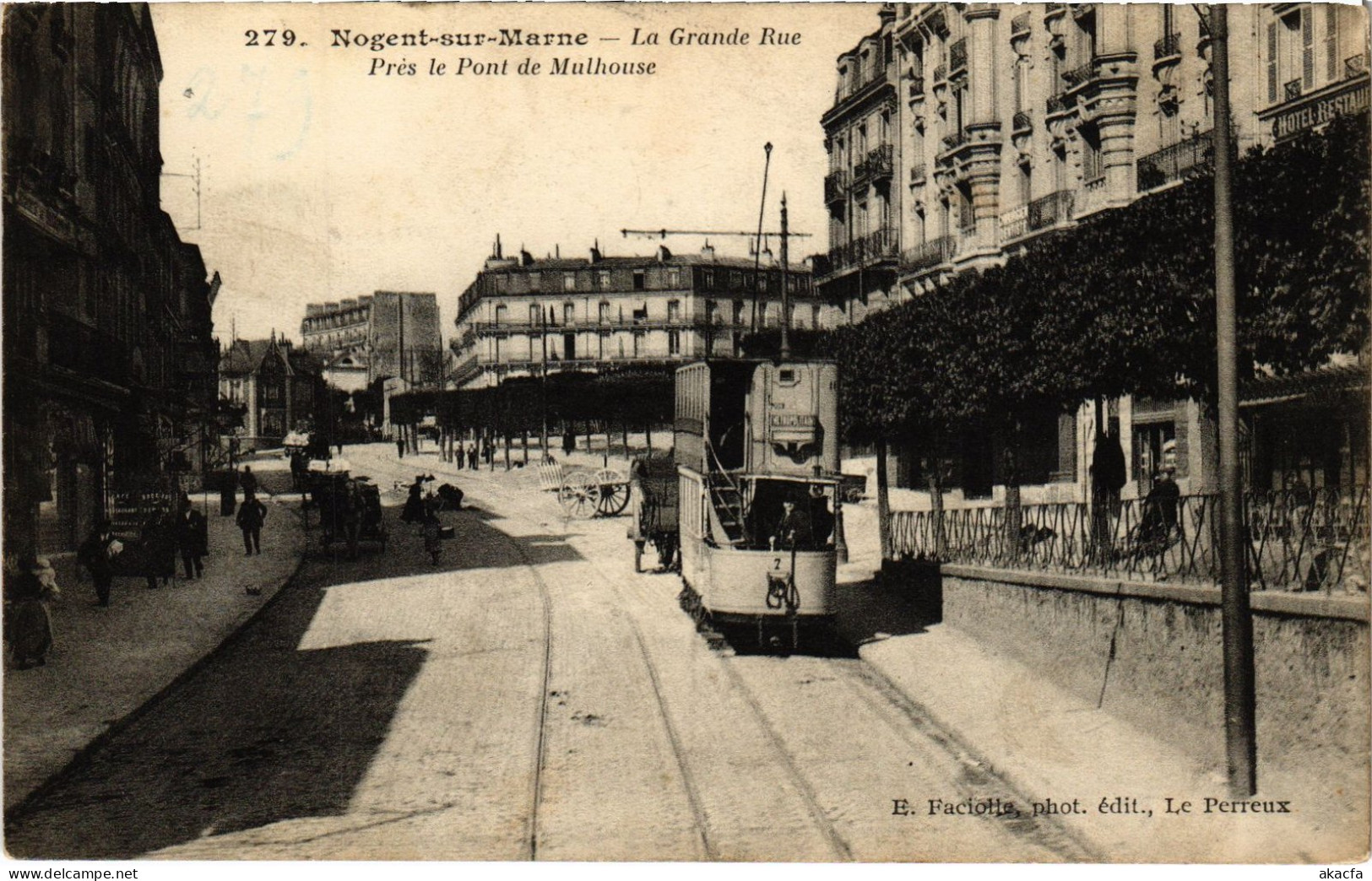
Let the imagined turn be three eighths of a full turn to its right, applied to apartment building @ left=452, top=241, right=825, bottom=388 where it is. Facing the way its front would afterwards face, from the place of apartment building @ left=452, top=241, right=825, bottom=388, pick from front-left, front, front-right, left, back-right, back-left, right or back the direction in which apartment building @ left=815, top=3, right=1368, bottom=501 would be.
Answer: back

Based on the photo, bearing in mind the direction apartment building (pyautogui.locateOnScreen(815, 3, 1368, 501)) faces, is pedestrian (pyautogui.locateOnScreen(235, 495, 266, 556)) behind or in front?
in front

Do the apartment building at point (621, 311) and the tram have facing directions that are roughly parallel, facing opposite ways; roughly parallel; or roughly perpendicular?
roughly parallel

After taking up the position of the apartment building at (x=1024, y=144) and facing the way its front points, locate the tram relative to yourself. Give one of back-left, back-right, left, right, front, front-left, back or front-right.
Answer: front-left

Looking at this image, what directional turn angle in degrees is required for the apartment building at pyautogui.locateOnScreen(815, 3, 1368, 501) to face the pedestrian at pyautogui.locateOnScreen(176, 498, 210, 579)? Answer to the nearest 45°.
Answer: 0° — it already faces them

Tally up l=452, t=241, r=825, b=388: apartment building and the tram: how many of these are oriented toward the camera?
2

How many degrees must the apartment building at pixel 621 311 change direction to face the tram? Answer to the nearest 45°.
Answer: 0° — it already faces it

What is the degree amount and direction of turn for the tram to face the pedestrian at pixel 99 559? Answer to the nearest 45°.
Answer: approximately 90° to its right

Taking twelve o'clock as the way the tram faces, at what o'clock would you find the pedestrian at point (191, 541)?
The pedestrian is roughly at 4 o'clock from the tram.

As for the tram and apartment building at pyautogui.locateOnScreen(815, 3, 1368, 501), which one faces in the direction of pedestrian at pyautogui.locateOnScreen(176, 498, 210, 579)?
the apartment building

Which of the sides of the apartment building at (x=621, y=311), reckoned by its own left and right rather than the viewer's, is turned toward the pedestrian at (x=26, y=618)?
front

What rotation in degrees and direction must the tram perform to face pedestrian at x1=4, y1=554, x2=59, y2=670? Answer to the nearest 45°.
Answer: approximately 45° to its right

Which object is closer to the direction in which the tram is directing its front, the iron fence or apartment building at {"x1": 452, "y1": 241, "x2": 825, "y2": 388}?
the iron fence

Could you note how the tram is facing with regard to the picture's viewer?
facing the viewer
